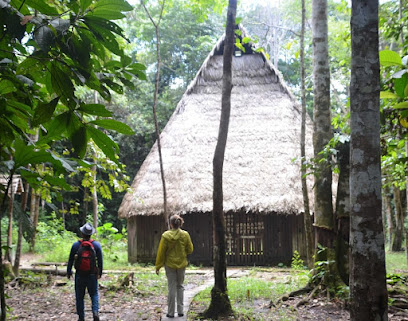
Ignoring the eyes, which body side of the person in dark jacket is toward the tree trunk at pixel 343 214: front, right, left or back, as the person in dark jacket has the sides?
right

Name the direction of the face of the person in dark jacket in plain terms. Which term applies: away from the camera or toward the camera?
away from the camera

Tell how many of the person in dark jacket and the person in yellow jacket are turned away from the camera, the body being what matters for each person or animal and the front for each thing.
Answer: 2

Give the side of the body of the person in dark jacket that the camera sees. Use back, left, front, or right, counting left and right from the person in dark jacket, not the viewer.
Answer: back

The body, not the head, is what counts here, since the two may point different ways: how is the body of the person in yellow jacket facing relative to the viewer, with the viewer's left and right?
facing away from the viewer

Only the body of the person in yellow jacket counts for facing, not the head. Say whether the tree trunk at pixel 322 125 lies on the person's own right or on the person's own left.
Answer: on the person's own right

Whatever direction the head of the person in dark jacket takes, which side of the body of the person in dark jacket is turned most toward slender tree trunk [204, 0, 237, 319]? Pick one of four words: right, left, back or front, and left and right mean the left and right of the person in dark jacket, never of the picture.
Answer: right

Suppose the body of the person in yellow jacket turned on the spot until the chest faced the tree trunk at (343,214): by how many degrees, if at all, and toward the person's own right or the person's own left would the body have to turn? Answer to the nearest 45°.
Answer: approximately 90° to the person's own right

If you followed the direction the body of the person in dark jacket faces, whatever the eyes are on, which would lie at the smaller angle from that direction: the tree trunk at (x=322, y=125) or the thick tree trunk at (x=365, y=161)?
the tree trunk
